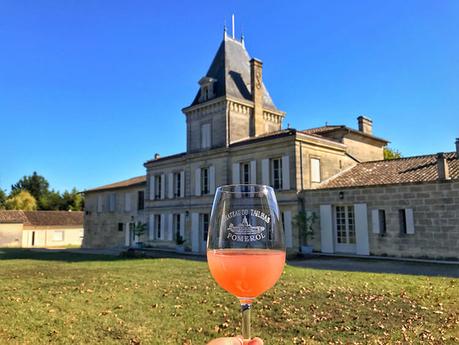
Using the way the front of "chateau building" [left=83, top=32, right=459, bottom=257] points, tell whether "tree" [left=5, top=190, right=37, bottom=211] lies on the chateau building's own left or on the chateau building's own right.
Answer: on the chateau building's own right

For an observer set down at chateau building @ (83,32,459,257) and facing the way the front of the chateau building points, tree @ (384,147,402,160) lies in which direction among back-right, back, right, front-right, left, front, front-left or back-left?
back

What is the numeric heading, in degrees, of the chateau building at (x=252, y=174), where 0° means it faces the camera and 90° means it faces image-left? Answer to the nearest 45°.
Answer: approximately 45°
